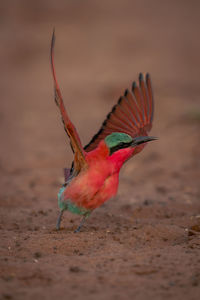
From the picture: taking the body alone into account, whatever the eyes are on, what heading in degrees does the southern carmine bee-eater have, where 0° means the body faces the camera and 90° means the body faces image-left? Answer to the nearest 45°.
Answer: approximately 315°
